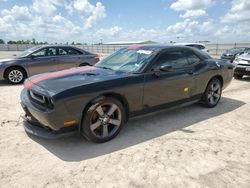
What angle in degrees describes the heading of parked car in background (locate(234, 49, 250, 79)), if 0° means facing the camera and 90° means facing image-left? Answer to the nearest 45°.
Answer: approximately 45°

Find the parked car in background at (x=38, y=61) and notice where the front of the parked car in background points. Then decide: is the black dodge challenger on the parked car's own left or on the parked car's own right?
on the parked car's own left

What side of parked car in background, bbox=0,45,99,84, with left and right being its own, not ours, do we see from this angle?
left

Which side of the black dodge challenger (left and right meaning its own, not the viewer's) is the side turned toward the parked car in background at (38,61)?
right

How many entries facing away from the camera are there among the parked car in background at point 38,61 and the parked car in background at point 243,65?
0

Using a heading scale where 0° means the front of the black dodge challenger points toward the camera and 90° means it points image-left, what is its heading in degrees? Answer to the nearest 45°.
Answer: approximately 45°

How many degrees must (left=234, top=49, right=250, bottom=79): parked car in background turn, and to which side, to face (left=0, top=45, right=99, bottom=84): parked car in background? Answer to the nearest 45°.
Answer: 0° — it already faces it
